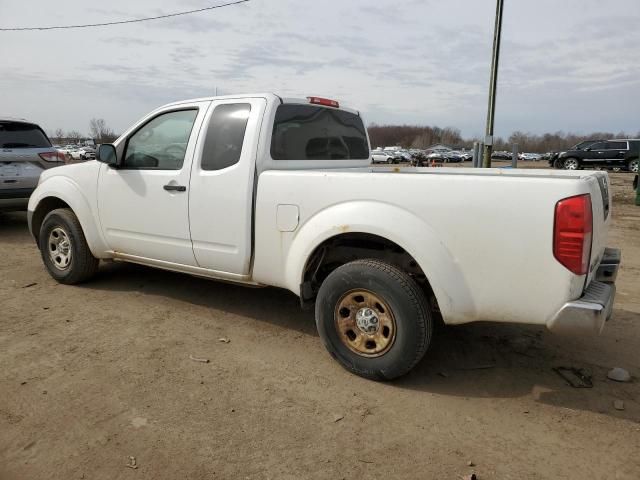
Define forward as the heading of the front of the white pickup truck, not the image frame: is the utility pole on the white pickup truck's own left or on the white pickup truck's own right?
on the white pickup truck's own right

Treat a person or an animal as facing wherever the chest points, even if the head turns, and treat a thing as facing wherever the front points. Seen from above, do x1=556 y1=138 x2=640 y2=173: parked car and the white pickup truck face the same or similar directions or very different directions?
same or similar directions

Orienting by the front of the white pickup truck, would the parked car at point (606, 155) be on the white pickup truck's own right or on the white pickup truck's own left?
on the white pickup truck's own right

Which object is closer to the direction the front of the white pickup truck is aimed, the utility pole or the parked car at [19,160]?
the parked car

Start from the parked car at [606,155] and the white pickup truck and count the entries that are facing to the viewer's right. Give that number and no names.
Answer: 0

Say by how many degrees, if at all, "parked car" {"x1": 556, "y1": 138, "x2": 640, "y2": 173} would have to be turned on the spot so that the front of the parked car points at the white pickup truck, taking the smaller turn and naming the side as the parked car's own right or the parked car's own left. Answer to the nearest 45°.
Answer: approximately 90° to the parked car's own left

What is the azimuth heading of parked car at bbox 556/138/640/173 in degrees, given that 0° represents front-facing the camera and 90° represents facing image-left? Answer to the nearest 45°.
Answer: approximately 90°

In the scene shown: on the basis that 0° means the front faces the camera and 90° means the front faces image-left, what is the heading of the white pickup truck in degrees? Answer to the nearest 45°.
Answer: approximately 135°

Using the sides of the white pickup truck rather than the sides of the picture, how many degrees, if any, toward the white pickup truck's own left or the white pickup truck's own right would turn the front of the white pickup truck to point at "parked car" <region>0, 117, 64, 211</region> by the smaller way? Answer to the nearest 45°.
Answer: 0° — it already faces it
